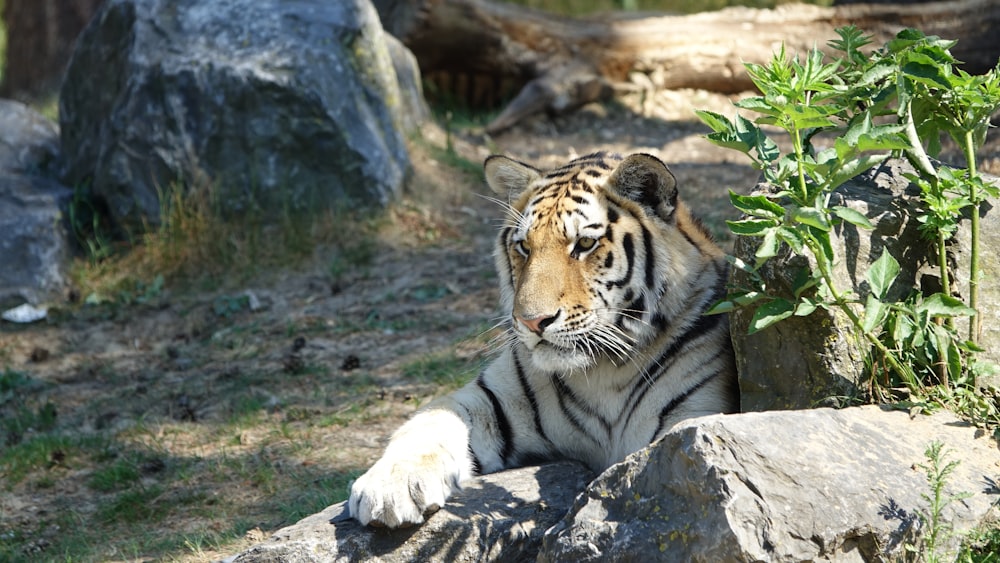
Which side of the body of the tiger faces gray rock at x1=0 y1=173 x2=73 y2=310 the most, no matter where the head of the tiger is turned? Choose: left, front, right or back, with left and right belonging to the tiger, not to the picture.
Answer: right

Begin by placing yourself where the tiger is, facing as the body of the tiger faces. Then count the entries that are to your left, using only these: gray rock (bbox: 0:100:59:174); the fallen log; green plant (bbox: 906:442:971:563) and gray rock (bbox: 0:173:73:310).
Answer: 1

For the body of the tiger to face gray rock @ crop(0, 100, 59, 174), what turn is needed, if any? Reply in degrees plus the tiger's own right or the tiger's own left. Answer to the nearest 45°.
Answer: approximately 90° to the tiger's own right

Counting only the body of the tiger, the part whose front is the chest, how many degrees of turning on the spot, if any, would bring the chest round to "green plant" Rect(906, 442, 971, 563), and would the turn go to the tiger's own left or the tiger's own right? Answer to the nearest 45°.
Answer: approximately 90° to the tiger's own left

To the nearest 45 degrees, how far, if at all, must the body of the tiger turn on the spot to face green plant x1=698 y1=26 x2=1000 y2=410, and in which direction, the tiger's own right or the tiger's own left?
approximately 90° to the tiger's own left

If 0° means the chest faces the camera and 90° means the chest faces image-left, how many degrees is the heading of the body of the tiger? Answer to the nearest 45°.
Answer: approximately 45°

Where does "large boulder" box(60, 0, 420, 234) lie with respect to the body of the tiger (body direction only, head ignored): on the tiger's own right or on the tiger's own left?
on the tiger's own right

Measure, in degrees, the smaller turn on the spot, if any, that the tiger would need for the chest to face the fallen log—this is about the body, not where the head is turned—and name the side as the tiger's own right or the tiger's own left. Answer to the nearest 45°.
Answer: approximately 135° to the tiger's own right

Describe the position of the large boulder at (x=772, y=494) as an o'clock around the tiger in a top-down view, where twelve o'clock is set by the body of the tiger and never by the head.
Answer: The large boulder is roughly at 10 o'clock from the tiger.
